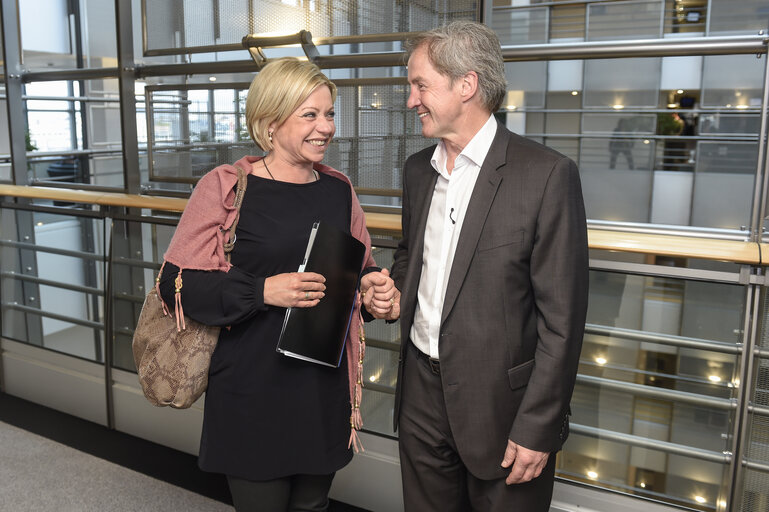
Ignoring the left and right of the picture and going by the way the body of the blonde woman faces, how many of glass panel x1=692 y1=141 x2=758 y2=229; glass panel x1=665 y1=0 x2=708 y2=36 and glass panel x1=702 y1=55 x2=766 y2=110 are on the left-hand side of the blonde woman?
3

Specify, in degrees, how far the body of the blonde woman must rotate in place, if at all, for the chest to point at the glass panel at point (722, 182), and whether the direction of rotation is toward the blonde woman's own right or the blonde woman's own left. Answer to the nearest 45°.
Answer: approximately 90° to the blonde woman's own left

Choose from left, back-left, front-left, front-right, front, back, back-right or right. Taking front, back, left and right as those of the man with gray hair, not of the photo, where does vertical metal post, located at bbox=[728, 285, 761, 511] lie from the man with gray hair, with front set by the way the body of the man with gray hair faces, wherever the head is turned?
back

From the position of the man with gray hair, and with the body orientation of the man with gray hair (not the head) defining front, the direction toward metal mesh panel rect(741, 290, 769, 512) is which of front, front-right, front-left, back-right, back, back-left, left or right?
back

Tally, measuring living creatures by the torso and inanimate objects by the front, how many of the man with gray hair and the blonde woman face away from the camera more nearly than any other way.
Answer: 0

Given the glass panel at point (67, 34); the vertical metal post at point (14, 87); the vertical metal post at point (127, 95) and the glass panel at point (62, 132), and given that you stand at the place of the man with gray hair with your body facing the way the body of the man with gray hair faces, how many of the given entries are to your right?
4

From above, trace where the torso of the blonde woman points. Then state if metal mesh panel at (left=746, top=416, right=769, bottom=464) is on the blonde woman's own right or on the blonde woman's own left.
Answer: on the blonde woman's own left

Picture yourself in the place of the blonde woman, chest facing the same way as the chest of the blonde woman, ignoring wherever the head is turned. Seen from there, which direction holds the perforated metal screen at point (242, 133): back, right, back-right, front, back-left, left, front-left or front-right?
back-left

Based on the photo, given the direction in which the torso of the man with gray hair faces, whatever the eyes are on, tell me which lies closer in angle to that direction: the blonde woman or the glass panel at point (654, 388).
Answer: the blonde woman

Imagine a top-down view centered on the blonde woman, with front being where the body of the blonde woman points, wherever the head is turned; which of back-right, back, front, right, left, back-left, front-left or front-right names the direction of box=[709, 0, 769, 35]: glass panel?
left

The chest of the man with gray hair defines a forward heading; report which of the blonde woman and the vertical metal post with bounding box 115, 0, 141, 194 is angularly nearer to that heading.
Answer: the blonde woman

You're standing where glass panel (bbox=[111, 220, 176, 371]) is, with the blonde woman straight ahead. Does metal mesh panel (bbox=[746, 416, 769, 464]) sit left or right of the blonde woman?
left

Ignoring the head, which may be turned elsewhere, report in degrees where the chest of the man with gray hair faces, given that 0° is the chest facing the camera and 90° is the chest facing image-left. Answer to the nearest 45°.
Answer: approximately 45°
